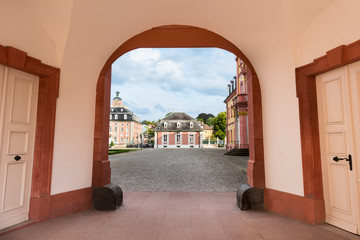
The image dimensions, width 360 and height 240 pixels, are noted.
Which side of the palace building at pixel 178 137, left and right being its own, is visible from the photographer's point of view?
front

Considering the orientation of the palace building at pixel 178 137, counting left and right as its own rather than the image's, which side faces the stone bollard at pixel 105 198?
front

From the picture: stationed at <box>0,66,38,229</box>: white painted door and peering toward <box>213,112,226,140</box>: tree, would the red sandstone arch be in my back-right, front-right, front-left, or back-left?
front-right

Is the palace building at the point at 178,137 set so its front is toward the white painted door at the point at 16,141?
yes

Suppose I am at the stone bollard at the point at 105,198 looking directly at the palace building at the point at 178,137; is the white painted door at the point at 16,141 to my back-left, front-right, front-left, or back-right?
back-left

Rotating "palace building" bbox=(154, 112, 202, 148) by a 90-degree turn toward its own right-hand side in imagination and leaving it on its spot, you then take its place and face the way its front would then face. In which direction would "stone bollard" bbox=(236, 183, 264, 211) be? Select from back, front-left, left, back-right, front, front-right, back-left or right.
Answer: left

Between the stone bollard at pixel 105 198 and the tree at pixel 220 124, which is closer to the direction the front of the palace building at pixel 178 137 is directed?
the stone bollard

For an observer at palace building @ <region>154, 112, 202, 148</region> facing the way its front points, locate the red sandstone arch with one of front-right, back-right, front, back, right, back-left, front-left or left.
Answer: front

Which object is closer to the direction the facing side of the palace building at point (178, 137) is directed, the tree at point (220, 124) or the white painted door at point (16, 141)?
the white painted door

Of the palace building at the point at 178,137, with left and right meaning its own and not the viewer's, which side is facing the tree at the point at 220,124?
left

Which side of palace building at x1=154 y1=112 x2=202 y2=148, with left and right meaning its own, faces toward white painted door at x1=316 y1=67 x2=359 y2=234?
front
